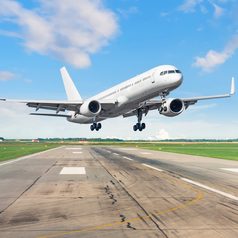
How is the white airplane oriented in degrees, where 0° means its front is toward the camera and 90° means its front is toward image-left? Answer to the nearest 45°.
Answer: approximately 315°
